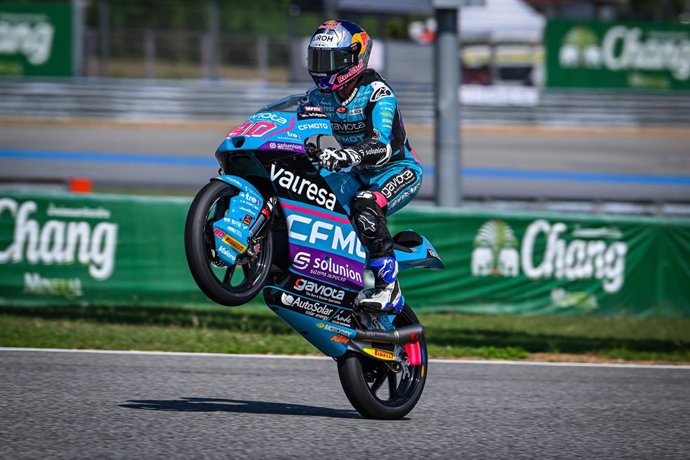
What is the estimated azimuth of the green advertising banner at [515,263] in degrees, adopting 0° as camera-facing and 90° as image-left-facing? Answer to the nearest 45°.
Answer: approximately 0°

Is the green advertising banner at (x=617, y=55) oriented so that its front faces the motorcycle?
yes

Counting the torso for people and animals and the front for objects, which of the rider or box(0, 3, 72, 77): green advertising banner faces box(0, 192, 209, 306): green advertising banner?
box(0, 3, 72, 77): green advertising banner

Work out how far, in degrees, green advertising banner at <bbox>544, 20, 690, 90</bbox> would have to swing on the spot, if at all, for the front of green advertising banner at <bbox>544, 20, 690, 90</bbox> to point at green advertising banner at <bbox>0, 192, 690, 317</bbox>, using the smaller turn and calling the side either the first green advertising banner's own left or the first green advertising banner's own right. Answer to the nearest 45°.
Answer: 0° — it already faces it

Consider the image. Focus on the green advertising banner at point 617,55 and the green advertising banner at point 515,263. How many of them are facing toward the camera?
2

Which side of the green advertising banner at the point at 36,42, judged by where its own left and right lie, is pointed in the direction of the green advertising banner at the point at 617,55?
left

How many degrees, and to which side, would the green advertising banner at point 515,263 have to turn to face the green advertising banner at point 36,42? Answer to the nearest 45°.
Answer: approximately 135° to its right

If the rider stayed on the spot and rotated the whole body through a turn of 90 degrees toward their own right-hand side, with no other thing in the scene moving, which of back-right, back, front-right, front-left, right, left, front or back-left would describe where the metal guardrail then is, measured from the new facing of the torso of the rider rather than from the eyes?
front-right
